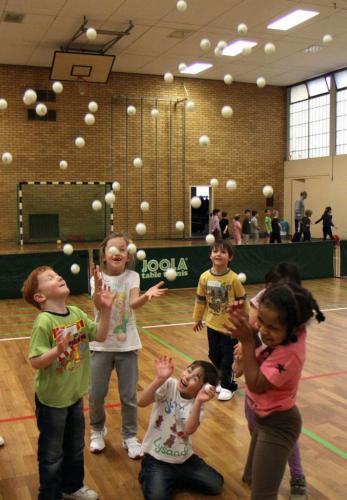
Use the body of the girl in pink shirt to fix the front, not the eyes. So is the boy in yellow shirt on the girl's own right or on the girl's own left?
on the girl's own right

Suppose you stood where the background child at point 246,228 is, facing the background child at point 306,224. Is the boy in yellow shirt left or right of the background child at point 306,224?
right

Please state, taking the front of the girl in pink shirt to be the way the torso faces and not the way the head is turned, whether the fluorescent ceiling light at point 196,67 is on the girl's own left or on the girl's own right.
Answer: on the girl's own right

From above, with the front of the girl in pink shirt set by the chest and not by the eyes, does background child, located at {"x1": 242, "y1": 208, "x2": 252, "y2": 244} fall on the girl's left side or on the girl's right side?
on the girl's right side
